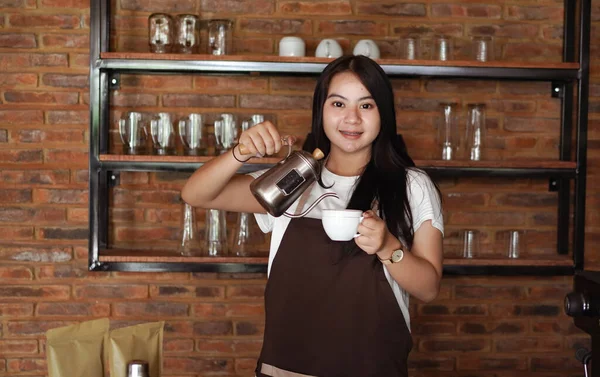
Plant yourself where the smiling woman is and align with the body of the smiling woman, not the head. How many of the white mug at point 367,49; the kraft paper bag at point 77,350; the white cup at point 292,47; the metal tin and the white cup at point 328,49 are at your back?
3

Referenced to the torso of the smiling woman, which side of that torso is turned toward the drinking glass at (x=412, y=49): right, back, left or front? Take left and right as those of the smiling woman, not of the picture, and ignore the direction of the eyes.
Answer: back

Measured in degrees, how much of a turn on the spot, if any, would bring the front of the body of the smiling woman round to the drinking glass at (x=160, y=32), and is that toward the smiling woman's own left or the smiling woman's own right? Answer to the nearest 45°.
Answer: approximately 135° to the smiling woman's own right

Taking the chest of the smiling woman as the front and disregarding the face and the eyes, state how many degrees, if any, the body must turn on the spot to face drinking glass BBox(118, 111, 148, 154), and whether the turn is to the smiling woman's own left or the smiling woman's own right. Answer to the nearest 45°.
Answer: approximately 135° to the smiling woman's own right

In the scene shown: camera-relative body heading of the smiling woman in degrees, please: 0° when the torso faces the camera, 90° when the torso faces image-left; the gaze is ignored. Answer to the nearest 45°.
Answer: approximately 0°

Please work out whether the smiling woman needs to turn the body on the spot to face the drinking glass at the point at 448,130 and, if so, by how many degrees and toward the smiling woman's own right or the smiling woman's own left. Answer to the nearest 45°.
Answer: approximately 135° to the smiling woman's own left

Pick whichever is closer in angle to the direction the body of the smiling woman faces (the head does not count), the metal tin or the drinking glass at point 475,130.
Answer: the metal tin

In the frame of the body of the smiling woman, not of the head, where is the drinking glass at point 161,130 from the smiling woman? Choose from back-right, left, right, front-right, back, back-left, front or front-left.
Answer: back-right

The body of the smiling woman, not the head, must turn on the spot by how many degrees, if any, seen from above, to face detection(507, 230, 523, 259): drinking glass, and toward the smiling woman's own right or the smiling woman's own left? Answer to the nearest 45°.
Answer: approximately 135° to the smiling woman's own left

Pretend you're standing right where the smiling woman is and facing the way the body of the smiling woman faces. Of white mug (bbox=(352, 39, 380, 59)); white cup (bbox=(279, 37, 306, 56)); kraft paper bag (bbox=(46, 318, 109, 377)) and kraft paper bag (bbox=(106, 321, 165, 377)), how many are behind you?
2

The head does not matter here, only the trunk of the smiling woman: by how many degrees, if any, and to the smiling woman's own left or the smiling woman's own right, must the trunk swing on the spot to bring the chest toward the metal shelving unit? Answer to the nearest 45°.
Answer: approximately 180°

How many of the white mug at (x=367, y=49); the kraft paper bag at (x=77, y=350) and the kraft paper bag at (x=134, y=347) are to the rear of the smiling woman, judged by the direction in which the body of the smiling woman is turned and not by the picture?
1
